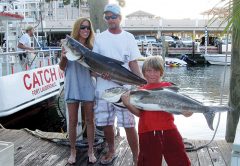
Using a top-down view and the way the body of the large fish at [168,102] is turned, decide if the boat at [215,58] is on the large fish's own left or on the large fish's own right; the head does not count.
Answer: on the large fish's own right

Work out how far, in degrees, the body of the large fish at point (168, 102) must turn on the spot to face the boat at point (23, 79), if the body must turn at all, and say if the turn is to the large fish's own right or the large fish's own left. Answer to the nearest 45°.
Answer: approximately 45° to the large fish's own right

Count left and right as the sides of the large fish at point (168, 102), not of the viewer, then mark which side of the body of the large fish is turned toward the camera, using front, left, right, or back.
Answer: left

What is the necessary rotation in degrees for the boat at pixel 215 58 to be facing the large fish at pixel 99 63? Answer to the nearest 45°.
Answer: approximately 90° to its left

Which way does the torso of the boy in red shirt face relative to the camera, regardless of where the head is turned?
toward the camera

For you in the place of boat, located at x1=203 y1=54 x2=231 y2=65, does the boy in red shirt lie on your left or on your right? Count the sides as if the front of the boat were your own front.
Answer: on your left

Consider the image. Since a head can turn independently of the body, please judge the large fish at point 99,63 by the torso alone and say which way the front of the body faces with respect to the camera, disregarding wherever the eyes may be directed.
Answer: to the viewer's left

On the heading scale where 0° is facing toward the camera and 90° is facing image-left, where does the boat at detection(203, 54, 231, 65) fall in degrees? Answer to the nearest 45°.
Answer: approximately 90°

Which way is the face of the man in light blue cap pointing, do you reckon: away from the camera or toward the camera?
toward the camera

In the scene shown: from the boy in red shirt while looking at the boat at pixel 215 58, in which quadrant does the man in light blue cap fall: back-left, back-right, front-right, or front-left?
front-left

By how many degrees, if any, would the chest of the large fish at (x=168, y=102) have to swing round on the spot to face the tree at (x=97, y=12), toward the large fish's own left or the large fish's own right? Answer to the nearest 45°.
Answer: approximately 90° to the large fish's own right
